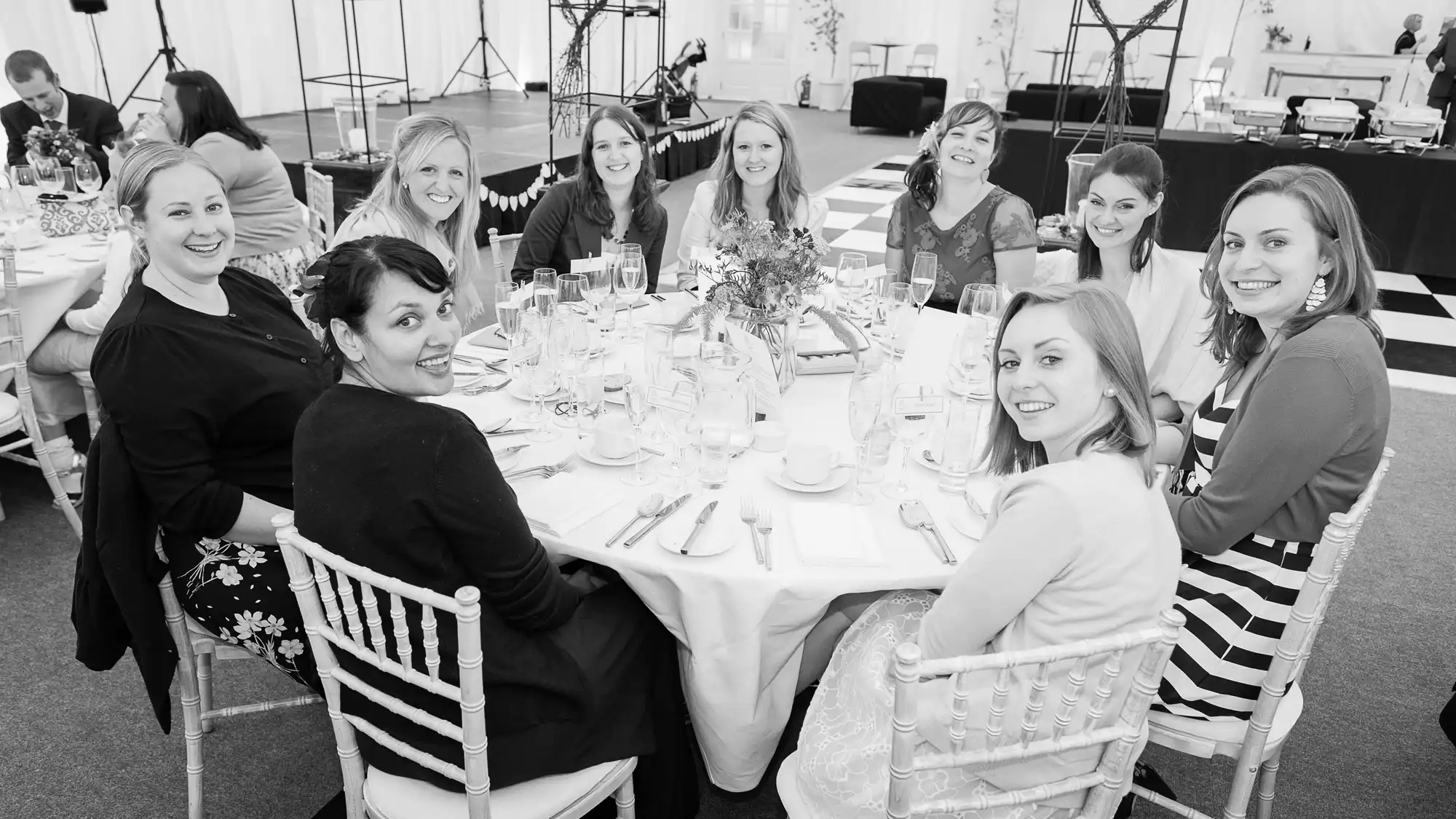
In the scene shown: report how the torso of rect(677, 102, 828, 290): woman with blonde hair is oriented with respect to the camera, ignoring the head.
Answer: toward the camera

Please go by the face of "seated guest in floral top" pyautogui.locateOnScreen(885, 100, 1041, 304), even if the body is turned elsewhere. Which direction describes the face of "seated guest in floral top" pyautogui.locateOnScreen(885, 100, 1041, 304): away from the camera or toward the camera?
toward the camera

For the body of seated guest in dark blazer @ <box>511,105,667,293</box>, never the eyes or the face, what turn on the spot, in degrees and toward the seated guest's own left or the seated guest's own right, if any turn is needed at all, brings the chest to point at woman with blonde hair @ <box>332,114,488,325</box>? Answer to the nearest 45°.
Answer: approximately 45° to the seated guest's own right

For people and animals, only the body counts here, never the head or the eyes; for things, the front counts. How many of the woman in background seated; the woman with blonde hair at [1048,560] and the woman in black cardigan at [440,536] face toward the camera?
0

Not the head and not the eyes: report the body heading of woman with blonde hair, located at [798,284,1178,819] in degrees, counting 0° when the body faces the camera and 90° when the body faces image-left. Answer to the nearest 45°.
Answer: approximately 135°

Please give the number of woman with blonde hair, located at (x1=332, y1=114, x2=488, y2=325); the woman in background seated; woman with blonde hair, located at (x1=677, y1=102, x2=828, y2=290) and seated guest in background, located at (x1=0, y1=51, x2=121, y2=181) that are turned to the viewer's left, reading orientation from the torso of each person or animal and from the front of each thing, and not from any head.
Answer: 1

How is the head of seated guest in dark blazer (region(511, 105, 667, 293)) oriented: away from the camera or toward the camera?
toward the camera

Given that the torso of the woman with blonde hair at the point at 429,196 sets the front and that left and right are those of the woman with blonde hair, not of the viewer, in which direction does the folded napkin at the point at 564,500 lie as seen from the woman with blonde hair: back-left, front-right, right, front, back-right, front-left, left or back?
front-right

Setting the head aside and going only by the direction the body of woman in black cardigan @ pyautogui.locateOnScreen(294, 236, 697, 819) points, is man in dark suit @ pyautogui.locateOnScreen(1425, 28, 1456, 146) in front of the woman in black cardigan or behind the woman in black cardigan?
in front

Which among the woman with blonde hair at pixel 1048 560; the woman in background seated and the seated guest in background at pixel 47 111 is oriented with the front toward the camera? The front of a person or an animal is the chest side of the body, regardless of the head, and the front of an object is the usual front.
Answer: the seated guest in background

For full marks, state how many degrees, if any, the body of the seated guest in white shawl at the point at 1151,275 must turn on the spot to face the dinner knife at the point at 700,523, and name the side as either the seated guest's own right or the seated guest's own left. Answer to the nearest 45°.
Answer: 0° — they already face it

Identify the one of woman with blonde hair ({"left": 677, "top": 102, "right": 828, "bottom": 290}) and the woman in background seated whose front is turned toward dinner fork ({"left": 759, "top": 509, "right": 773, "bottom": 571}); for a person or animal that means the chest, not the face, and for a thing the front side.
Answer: the woman with blonde hair

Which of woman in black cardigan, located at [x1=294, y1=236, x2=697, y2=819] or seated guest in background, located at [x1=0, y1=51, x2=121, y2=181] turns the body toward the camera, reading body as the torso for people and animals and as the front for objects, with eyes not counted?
the seated guest in background

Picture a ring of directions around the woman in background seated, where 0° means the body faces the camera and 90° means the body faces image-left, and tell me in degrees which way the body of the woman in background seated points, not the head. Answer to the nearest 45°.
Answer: approximately 90°

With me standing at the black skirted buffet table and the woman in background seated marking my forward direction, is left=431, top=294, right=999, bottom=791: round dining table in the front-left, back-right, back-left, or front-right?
front-left

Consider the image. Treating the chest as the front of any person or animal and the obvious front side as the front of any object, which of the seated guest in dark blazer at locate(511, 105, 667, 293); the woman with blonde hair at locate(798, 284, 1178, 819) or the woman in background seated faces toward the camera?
the seated guest in dark blazer

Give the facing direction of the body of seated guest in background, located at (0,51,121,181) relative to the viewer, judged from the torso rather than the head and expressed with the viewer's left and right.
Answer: facing the viewer

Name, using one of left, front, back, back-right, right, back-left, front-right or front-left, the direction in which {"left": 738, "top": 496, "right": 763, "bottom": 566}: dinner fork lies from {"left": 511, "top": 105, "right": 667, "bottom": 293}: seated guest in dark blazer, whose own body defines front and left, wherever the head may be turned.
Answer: front

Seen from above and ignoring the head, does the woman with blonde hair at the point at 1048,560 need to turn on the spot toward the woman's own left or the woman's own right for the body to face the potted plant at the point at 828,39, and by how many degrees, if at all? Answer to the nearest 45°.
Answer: approximately 45° to the woman's own right

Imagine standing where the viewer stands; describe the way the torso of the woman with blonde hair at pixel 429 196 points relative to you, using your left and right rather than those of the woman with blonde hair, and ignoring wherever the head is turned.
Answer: facing the viewer and to the right of the viewer

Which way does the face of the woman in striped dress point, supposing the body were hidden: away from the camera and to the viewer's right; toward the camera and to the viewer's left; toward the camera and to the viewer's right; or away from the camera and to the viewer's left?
toward the camera and to the viewer's left
